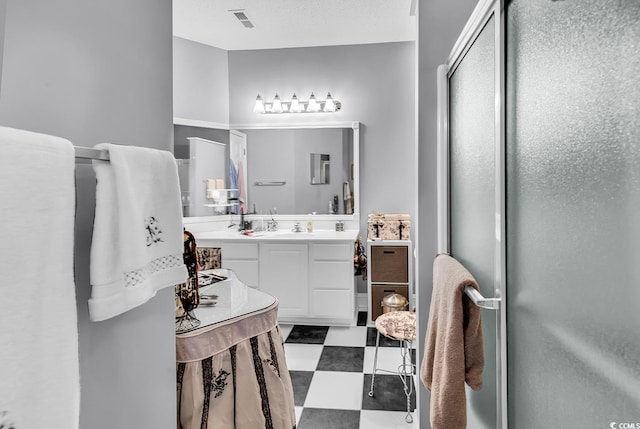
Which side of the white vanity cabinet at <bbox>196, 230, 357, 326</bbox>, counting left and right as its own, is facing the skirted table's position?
front

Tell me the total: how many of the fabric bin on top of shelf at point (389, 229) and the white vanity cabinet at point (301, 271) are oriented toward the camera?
2

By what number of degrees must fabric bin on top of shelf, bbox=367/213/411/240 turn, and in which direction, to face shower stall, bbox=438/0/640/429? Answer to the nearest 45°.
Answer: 0° — it already faces it

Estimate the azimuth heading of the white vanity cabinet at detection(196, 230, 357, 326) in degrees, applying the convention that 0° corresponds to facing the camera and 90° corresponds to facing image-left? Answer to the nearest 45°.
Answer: approximately 0°

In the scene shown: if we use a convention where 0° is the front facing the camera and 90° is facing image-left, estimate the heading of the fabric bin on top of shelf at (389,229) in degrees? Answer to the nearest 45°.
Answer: approximately 0°

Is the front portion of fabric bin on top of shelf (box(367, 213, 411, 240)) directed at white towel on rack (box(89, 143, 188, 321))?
yes

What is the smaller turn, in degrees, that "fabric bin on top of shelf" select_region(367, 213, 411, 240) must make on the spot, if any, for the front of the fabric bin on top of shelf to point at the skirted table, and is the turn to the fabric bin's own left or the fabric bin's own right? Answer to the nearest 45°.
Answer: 0° — it already faces it

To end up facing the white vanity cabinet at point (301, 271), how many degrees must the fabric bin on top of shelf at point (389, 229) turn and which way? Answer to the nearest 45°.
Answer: approximately 90° to its right

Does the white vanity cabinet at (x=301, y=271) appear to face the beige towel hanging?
yes

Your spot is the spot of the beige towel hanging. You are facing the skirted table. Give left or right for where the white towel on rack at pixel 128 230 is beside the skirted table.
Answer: left

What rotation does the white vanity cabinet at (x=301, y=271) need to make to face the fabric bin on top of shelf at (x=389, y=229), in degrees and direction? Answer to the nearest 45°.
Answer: approximately 90° to its left
